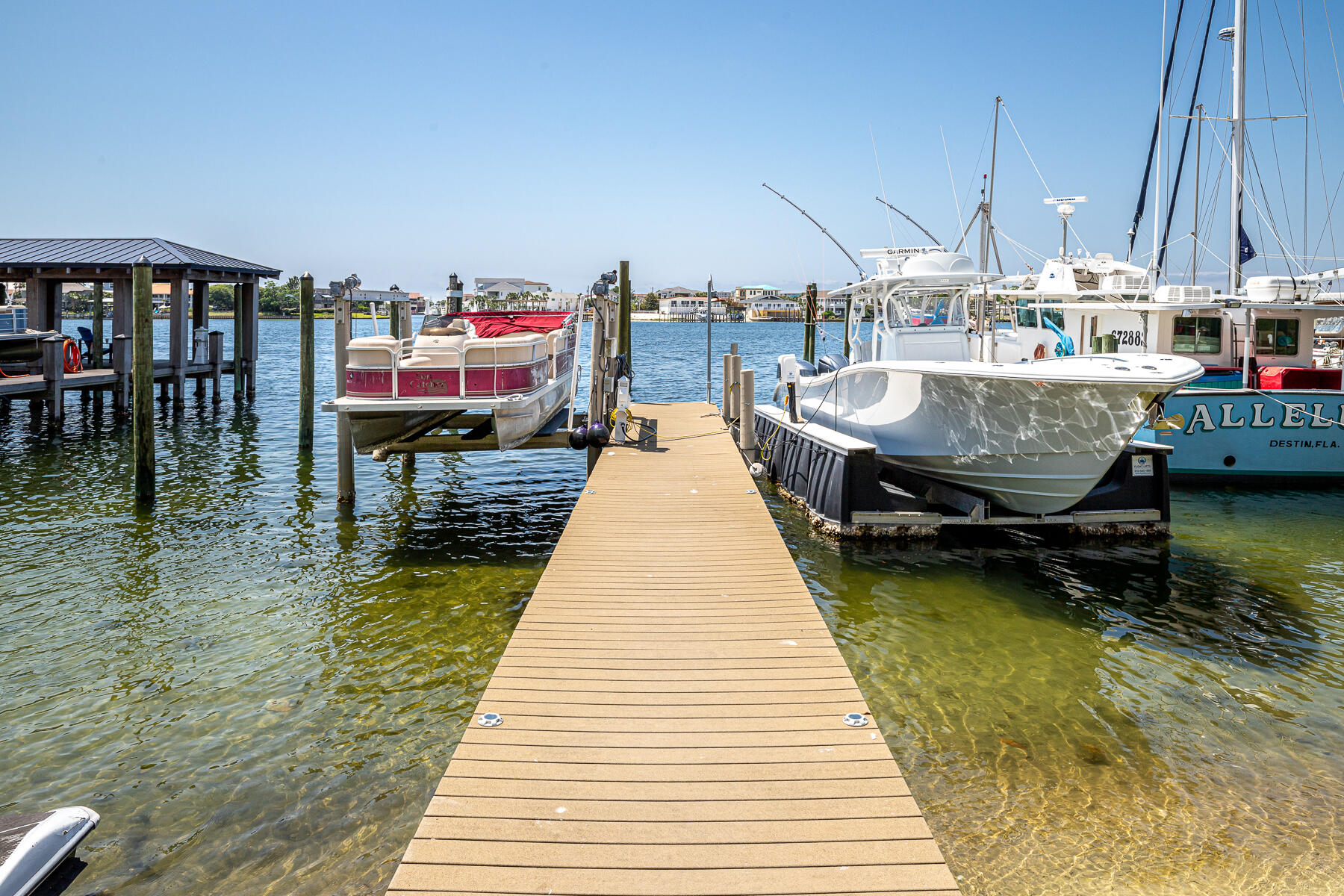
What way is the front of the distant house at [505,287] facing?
toward the camera

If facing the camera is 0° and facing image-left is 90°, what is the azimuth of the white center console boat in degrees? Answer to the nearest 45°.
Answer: approximately 315°

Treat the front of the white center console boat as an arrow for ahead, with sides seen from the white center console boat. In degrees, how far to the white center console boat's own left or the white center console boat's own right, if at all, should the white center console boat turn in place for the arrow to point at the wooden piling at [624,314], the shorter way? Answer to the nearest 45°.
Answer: approximately 180°

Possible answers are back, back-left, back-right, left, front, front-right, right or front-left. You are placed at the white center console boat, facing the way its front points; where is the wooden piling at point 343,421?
back-right

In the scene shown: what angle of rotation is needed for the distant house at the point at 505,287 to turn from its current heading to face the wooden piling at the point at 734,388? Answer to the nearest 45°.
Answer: approximately 45° to its left

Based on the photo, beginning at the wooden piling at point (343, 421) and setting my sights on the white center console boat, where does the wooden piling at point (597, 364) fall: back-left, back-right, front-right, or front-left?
front-left

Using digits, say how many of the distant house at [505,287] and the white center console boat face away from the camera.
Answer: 0

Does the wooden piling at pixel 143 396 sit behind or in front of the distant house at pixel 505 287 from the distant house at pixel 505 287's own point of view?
in front

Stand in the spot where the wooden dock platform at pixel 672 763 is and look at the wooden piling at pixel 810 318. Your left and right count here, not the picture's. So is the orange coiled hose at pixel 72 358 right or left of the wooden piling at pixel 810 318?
left
